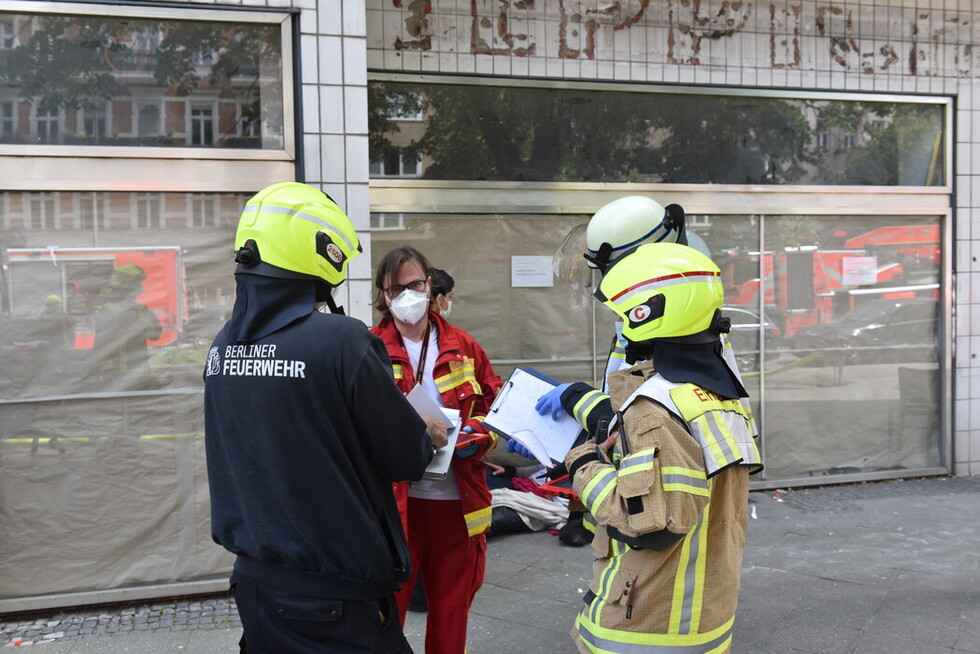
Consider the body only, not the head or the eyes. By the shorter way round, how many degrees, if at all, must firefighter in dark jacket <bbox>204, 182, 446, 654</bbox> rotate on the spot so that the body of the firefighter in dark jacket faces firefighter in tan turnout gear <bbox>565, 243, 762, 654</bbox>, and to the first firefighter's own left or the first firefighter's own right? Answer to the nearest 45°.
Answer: approximately 45° to the first firefighter's own right

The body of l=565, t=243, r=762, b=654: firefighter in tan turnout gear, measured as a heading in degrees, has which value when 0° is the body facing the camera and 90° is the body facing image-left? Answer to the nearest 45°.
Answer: approximately 90°

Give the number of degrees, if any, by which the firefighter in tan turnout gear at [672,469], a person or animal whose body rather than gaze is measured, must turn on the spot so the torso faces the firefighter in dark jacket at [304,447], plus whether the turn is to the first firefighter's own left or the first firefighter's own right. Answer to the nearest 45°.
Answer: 0° — they already face them

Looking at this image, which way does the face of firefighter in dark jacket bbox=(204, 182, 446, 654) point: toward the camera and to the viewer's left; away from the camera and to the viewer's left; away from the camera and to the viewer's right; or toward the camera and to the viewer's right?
away from the camera and to the viewer's right

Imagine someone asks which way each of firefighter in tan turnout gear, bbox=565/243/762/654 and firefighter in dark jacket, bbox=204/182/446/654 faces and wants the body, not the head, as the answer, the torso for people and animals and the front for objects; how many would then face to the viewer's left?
1

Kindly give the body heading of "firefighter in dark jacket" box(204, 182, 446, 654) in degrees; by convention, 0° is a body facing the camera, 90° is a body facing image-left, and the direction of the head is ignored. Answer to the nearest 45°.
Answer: approximately 225°
